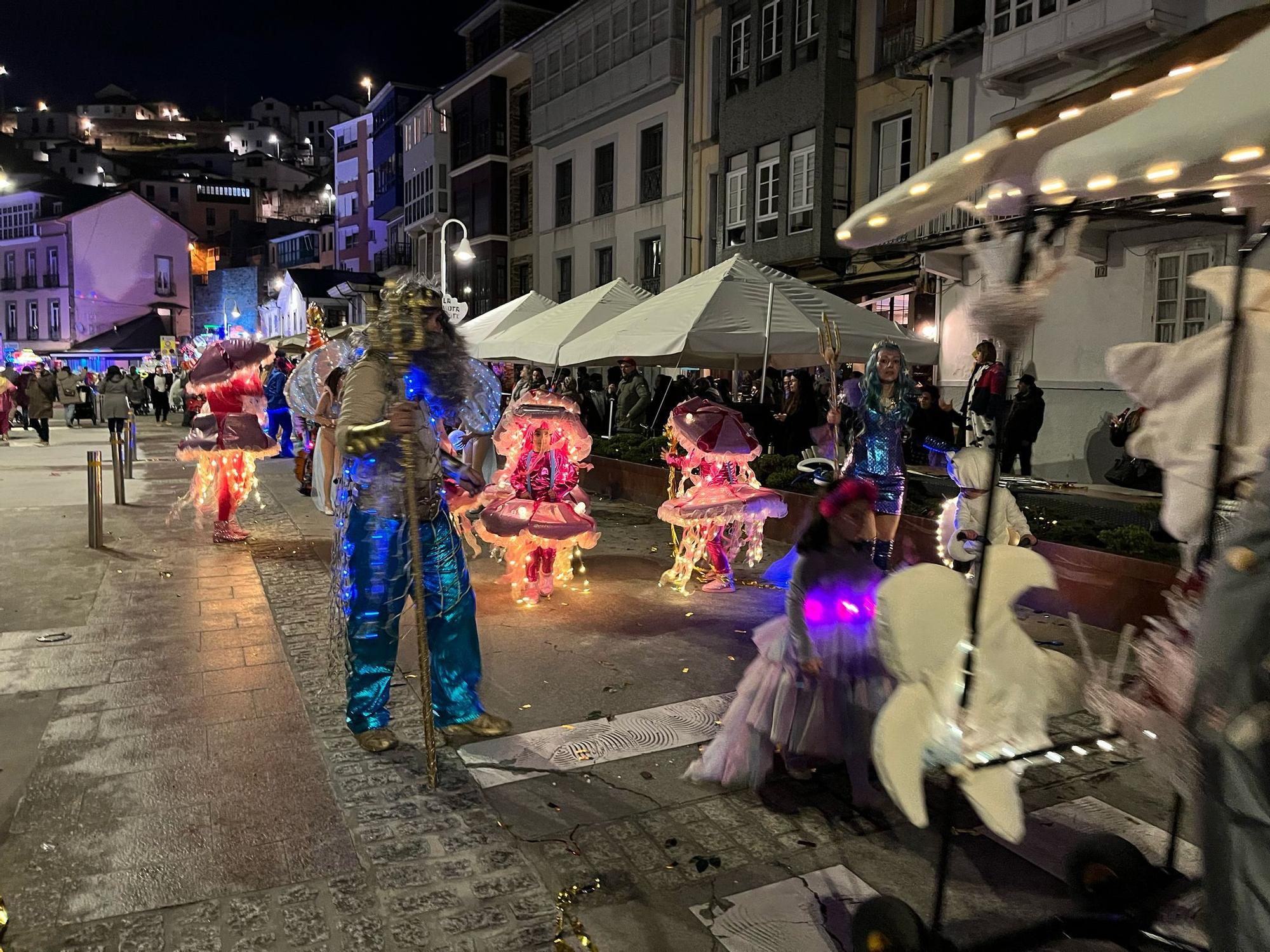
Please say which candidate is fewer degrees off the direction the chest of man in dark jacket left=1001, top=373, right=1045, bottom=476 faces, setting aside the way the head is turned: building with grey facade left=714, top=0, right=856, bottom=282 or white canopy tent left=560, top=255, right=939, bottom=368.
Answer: the white canopy tent

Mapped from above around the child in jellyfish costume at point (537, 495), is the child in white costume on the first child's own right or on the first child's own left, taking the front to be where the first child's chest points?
on the first child's own left

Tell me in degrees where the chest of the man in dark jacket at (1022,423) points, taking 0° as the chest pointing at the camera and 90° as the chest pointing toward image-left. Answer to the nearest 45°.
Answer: approximately 45°

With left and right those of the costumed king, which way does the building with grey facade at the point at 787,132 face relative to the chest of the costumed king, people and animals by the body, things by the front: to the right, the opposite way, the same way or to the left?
to the right

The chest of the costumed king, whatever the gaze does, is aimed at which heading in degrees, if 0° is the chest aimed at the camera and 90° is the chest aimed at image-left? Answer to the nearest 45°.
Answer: approximately 315°

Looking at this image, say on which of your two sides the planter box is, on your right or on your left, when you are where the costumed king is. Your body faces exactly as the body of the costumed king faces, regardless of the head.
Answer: on your left

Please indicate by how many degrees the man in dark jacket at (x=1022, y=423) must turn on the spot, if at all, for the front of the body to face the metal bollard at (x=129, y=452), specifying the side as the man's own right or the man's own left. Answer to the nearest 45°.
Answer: approximately 45° to the man's own right

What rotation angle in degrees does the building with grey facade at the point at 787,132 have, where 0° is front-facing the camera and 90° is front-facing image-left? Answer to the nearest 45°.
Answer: approximately 45°

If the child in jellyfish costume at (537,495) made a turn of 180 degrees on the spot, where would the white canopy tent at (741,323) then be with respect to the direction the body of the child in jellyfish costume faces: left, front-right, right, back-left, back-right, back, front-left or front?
front-right

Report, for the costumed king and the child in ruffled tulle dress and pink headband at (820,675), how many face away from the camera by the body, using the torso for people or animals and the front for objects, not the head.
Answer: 0
